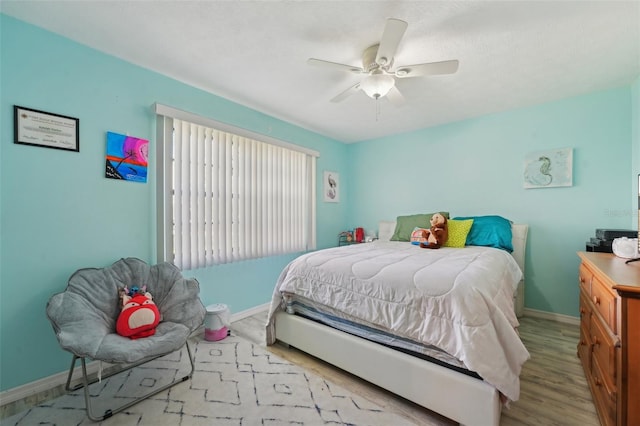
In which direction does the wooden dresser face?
to the viewer's left

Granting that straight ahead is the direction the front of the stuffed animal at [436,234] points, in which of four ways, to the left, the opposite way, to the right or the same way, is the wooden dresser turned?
to the right

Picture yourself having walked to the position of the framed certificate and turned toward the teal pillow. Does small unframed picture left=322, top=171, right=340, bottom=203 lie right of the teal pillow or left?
left

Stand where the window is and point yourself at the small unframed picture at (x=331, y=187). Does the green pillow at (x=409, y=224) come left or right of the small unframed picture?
right

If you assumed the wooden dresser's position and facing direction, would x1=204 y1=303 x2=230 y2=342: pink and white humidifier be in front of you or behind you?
in front

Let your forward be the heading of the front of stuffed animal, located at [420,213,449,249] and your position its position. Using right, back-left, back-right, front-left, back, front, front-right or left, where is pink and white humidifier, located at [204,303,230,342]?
front

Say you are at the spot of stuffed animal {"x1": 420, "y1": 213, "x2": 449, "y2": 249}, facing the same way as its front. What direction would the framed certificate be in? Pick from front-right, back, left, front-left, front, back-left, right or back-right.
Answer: front

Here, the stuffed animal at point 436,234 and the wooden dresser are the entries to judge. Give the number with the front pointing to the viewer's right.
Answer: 0

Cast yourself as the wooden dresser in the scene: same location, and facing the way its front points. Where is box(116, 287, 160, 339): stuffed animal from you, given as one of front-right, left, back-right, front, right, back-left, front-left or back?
front-left

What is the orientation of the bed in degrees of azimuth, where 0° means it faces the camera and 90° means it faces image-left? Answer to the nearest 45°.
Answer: approximately 45°

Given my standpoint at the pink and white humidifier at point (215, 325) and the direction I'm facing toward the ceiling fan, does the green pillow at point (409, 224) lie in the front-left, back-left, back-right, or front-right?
front-left

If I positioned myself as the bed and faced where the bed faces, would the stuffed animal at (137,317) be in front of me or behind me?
in front

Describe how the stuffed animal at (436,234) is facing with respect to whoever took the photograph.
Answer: facing the viewer and to the left of the viewer
